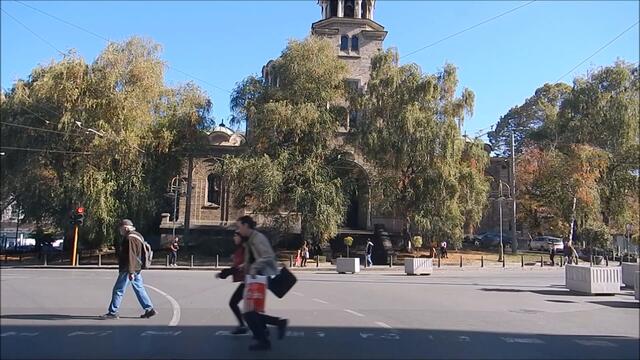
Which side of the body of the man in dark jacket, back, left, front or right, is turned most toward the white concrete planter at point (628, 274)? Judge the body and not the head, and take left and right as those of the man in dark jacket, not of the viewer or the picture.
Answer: back

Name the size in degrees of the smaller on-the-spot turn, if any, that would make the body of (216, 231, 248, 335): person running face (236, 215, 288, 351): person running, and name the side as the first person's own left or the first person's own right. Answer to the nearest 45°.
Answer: approximately 90° to the first person's own left

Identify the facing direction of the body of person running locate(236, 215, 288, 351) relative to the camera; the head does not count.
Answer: to the viewer's left

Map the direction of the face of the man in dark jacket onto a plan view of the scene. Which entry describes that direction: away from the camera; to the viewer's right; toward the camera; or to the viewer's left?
to the viewer's left

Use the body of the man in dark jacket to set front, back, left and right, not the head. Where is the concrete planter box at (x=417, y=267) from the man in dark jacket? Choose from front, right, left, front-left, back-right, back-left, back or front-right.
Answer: back-right

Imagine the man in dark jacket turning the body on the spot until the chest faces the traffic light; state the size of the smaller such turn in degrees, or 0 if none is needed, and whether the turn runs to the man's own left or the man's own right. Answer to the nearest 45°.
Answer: approximately 90° to the man's own right

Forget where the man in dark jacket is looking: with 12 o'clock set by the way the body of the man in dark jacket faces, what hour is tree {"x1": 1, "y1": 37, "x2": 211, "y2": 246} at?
The tree is roughly at 3 o'clock from the man in dark jacket.

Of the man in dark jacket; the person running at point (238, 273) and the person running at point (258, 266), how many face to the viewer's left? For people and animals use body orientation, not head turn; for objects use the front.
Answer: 3

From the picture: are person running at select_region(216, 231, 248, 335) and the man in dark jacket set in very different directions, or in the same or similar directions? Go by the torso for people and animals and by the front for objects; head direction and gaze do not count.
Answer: same or similar directions

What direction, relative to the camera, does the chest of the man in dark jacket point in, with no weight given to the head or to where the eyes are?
to the viewer's left

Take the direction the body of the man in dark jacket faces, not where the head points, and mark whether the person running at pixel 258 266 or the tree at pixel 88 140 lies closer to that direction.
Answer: the tree

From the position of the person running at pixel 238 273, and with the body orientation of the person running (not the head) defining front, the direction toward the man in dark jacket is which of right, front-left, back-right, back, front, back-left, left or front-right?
front-right

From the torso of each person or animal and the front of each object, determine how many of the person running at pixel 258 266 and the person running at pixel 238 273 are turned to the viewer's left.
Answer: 2

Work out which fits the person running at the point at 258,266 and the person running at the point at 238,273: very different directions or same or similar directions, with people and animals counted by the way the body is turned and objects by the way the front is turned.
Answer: same or similar directions

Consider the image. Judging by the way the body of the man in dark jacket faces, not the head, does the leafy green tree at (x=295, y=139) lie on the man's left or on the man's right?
on the man's right
